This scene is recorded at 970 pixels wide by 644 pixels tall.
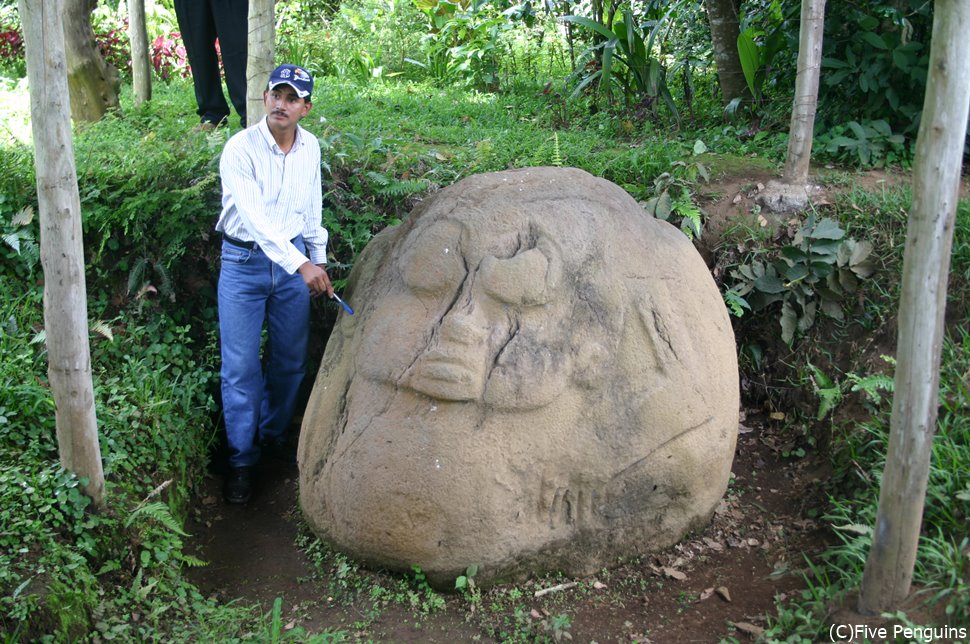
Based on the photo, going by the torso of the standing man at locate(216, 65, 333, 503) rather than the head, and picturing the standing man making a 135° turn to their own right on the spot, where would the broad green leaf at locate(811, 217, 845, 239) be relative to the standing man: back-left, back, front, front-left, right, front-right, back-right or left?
back

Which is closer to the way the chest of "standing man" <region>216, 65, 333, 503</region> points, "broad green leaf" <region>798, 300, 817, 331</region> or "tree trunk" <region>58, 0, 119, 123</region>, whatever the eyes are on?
the broad green leaf

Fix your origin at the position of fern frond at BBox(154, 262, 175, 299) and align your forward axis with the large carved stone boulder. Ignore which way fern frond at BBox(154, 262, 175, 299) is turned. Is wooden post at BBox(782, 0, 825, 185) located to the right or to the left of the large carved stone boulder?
left

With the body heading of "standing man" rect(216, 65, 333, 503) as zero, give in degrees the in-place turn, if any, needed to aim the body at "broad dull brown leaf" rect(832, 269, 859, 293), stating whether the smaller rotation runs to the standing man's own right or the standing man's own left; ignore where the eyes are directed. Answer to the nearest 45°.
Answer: approximately 45° to the standing man's own left

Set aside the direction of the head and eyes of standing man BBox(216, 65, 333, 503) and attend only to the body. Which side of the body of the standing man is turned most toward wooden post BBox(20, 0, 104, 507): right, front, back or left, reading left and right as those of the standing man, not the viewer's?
right

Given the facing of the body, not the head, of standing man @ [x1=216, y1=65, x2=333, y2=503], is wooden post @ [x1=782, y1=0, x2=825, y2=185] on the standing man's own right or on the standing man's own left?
on the standing man's own left

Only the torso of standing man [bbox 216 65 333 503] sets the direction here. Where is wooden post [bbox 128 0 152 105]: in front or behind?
behind

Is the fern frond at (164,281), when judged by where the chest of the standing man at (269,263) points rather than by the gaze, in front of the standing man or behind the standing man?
behind

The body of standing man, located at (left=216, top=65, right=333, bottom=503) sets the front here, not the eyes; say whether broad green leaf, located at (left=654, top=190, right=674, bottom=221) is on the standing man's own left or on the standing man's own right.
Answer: on the standing man's own left

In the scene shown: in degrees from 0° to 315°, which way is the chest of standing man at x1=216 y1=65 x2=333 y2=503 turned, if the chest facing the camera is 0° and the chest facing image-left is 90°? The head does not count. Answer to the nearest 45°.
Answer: approximately 315°

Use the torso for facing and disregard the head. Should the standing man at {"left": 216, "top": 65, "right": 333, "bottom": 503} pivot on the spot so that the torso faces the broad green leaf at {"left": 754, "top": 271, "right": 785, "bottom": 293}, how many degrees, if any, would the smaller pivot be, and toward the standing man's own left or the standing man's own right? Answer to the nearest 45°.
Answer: approximately 45° to the standing man's own left
